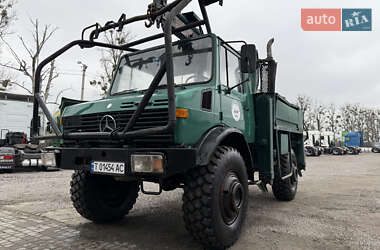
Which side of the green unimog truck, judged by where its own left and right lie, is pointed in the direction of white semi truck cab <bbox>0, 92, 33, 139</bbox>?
right

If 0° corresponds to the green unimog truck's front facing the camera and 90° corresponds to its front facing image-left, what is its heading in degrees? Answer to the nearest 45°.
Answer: approximately 45°

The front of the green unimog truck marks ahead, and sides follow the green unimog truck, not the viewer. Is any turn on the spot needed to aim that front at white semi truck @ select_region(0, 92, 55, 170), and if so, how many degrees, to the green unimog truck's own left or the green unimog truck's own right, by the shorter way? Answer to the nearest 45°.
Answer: approximately 90° to the green unimog truck's own right
